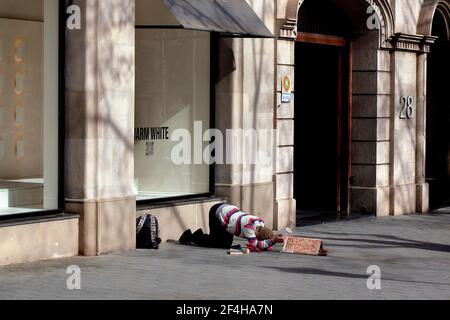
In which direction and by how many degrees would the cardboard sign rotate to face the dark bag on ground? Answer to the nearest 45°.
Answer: approximately 90° to its right

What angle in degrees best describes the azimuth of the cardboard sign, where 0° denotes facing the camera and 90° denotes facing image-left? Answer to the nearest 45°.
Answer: approximately 0°
